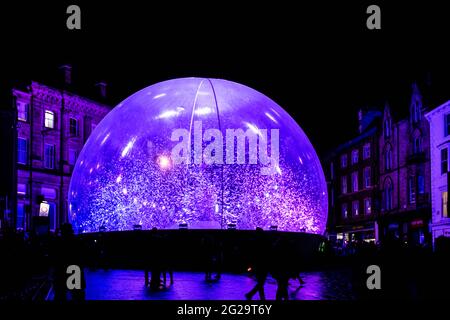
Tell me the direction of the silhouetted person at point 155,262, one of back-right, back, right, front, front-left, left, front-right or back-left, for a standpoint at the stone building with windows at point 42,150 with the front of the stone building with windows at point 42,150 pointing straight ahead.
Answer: front-right

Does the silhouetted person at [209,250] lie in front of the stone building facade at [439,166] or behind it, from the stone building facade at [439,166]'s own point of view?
in front

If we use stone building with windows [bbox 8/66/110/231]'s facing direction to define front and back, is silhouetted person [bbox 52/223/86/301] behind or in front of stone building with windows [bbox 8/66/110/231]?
in front

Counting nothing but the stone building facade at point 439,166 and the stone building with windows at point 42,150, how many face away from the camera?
0

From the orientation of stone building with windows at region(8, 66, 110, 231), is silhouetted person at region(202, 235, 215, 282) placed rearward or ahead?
ahead

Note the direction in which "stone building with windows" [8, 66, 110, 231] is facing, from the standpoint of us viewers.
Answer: facing the viewer and to the right of the viewer

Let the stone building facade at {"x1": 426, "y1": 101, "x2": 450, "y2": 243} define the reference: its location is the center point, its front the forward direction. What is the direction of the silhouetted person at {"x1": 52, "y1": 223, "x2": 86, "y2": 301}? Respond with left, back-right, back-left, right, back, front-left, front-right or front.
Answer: front-left

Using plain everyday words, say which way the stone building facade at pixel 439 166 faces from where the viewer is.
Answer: facing the viewer and to the left of the viewer
